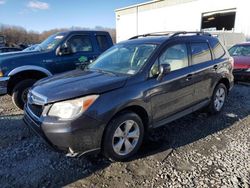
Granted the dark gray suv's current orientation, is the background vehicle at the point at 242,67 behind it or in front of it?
behind

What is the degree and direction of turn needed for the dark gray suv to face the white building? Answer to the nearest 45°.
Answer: approximately 135° to its right

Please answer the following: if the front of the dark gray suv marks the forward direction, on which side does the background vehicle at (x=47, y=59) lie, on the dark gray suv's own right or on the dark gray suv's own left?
on the dark gray suv's own right

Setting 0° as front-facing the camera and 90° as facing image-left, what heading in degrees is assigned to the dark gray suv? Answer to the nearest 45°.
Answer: approximately 45°

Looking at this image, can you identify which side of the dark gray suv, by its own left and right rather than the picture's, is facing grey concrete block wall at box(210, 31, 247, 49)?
back
